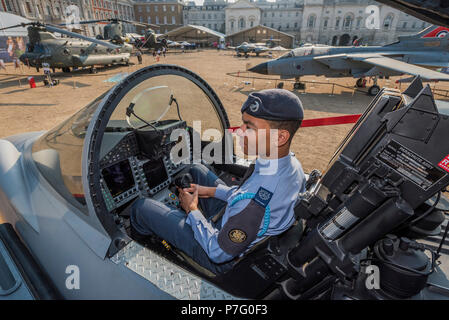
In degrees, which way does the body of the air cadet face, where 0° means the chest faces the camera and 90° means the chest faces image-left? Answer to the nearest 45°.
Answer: approximately 90°

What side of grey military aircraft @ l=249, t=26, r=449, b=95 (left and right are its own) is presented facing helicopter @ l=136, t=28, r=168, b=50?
right

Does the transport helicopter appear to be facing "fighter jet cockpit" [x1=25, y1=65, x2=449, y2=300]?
no

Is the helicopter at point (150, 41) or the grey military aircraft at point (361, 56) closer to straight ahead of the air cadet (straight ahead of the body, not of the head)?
the helicopter

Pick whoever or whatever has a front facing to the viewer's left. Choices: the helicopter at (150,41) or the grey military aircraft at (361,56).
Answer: the grey military aircraft

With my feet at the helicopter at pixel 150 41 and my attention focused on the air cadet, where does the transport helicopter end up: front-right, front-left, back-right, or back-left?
front-right

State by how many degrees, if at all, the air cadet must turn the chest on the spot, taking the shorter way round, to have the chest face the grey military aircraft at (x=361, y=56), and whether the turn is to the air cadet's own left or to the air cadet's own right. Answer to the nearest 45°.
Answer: approximately 135° to the air cadet's own right

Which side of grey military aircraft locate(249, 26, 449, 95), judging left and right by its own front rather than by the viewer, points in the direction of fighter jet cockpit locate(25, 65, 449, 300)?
left

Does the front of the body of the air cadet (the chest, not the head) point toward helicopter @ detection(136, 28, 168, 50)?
no

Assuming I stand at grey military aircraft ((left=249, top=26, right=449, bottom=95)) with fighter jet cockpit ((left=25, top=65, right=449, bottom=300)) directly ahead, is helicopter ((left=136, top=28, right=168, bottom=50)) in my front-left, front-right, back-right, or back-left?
back-right

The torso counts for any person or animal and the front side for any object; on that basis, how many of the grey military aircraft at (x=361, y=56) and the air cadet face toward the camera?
0

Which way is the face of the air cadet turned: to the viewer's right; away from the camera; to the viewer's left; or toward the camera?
to the viewer's left

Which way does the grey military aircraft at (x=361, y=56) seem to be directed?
to the viewer's left
